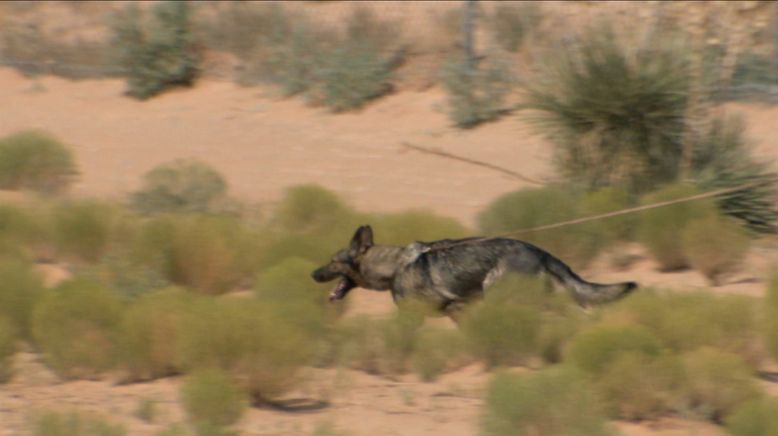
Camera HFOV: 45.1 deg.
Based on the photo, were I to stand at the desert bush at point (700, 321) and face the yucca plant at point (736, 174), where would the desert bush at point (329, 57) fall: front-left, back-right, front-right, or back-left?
front-left

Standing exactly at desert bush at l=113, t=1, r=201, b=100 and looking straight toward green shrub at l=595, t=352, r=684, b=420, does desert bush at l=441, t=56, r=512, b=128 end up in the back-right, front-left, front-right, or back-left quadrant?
front-left

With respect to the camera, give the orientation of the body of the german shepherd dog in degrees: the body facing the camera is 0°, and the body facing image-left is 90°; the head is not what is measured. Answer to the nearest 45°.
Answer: approximately 90°

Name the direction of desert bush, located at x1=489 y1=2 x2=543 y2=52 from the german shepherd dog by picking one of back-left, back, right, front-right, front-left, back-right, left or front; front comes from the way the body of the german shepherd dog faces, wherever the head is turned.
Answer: right

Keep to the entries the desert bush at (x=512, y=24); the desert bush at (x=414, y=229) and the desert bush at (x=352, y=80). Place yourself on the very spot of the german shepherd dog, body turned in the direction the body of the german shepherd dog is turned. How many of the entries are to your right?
3

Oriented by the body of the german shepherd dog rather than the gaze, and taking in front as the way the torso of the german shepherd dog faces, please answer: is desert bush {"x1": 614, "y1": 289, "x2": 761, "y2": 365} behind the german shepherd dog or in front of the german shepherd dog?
behind

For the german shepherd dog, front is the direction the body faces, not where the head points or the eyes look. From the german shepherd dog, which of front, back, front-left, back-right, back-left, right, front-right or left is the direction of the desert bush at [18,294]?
front

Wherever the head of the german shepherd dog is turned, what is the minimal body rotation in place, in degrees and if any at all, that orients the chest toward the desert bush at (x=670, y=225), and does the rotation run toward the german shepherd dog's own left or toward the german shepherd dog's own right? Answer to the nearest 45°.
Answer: approximately 135° to the german shepherd dog's own right

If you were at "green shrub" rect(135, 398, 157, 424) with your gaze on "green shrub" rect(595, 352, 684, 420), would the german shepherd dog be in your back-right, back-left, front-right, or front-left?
front-left

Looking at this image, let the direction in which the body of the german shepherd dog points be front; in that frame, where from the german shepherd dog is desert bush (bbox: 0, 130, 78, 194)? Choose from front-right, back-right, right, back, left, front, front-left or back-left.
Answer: front-right

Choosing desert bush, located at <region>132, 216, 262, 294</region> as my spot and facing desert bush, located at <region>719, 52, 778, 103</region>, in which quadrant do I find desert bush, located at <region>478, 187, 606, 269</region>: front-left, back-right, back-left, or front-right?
front-right

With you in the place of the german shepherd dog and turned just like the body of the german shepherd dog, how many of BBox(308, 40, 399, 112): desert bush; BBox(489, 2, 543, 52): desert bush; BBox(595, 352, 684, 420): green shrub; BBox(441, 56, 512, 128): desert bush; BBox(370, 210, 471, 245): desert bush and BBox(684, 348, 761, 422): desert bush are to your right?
4

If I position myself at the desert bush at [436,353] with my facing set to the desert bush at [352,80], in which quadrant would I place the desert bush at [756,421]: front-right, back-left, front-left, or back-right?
back-right

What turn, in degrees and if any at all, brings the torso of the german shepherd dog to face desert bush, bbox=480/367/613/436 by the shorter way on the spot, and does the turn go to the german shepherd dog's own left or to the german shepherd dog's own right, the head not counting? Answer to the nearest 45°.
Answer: approximately 90° to the german shepherd dog's own left

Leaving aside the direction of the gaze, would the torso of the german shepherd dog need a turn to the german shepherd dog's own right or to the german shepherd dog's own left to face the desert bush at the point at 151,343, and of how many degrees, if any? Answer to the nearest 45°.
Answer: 0° — it already faces it

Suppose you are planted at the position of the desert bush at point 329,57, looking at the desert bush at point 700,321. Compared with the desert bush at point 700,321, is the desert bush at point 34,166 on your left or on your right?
right
